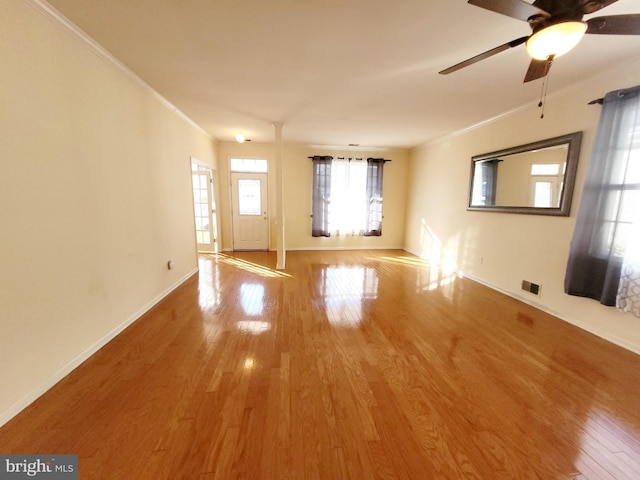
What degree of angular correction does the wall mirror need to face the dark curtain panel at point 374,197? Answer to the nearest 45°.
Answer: approximately 90° to its right

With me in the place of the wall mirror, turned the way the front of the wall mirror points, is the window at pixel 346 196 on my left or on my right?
on my right

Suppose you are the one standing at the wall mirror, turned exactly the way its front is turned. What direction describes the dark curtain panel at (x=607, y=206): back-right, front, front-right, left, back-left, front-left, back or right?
left

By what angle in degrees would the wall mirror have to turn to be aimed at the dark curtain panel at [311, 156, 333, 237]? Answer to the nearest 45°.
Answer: approximately 45° to its right

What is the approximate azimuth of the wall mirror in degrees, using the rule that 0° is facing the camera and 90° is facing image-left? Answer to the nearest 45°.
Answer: approximately 45°

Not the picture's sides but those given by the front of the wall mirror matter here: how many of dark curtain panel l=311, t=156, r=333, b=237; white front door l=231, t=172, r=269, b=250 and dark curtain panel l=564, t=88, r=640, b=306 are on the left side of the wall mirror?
1

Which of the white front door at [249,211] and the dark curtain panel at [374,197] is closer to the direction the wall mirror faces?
the white front door

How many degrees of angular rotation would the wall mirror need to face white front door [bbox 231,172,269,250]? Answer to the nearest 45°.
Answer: approximately 45° to its right

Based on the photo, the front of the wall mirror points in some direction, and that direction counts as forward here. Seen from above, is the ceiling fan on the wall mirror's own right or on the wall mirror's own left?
on the wall mirror's own left
